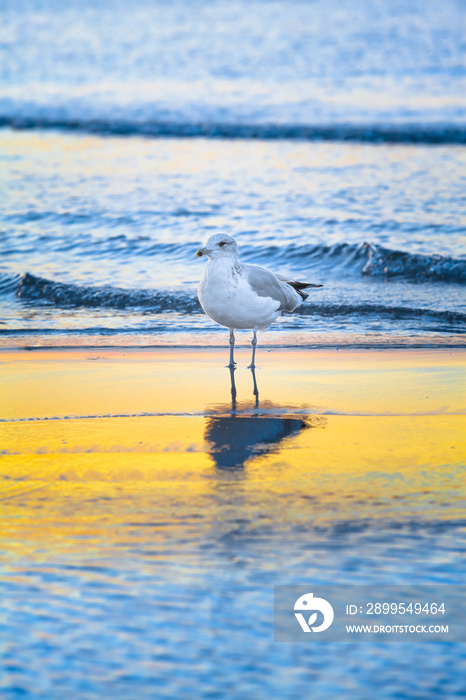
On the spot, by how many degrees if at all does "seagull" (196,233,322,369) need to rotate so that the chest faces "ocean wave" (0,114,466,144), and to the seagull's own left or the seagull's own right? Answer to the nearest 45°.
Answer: approximately 135° to the seagull's own right

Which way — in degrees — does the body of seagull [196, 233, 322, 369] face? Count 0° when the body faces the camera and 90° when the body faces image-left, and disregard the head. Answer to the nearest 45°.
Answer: approximately 45°

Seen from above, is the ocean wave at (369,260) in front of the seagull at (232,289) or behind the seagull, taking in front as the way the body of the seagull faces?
behind
